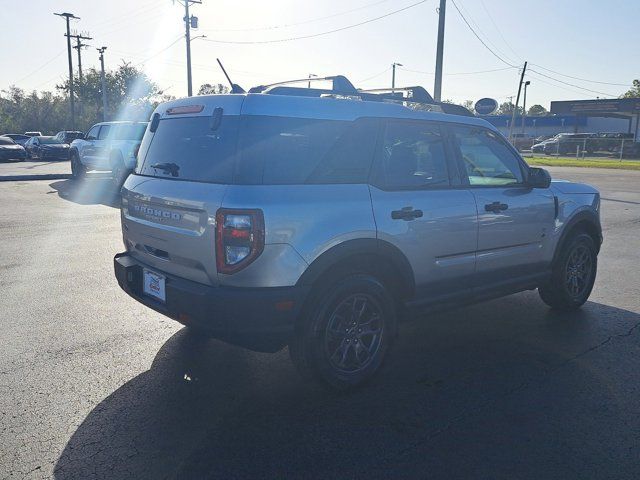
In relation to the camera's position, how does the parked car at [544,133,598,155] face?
facing to the left of the viewer

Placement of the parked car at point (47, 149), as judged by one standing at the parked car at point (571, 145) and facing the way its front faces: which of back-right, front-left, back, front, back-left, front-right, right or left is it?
front-left

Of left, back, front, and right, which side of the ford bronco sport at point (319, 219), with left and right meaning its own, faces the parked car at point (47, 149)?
left

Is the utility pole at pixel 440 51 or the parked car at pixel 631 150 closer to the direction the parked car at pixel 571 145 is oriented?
the utility pole

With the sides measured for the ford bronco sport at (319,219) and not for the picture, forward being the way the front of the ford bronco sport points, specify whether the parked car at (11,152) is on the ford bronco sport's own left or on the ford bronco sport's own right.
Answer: on the ford bronco sport's own left

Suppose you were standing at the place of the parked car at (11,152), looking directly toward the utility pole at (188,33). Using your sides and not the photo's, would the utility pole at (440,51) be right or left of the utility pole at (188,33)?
right

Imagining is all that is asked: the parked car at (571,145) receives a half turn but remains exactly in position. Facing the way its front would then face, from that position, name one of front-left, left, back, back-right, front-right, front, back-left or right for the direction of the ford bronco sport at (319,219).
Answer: right

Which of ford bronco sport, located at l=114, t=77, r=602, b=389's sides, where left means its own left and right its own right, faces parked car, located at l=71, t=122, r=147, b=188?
left
